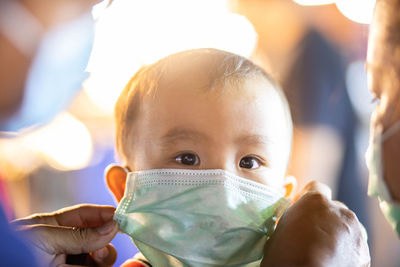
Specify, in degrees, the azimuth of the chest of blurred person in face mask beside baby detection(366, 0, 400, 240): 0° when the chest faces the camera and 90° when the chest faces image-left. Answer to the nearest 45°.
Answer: approximately 90°

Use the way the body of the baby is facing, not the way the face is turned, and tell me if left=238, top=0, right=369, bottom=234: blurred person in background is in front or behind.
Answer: behind

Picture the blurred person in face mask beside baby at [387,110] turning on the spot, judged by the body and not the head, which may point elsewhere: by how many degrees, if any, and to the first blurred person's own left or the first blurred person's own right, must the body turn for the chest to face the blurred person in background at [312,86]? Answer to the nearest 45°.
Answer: approximately 90° to the first blurred person's own right
